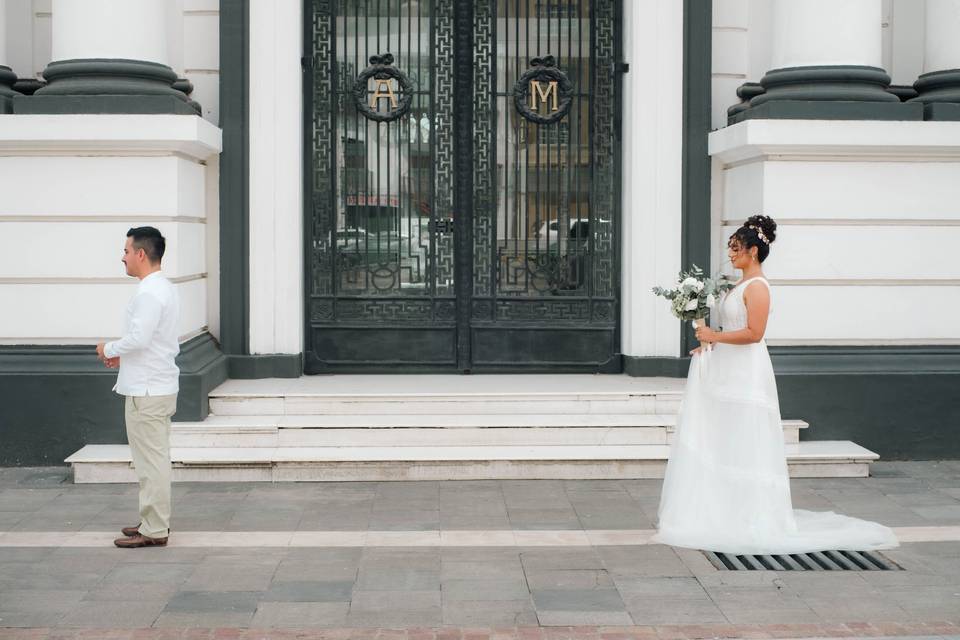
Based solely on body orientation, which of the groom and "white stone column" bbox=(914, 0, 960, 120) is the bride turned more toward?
the groom

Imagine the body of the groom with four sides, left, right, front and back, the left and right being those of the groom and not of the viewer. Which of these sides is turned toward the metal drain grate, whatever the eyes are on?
back

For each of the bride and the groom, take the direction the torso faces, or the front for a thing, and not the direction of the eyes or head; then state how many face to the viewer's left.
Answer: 2

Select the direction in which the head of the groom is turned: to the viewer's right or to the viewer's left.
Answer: to the viewer's left

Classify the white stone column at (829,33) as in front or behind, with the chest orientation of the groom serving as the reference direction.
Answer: behind

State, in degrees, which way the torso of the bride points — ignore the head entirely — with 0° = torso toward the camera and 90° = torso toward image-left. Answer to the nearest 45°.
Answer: approximately 90°

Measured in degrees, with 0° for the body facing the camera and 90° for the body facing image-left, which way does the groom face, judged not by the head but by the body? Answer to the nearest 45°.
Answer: approximately 90°

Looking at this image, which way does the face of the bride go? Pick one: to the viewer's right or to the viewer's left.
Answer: to the viewer's left

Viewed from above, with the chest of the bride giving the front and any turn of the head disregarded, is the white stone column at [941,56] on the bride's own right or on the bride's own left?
on the bride's own right

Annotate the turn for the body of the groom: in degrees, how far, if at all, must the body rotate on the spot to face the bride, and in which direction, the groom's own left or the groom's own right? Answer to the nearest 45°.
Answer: approximately 180°

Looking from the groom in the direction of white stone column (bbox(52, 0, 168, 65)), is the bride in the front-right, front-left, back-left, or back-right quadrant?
back-right
